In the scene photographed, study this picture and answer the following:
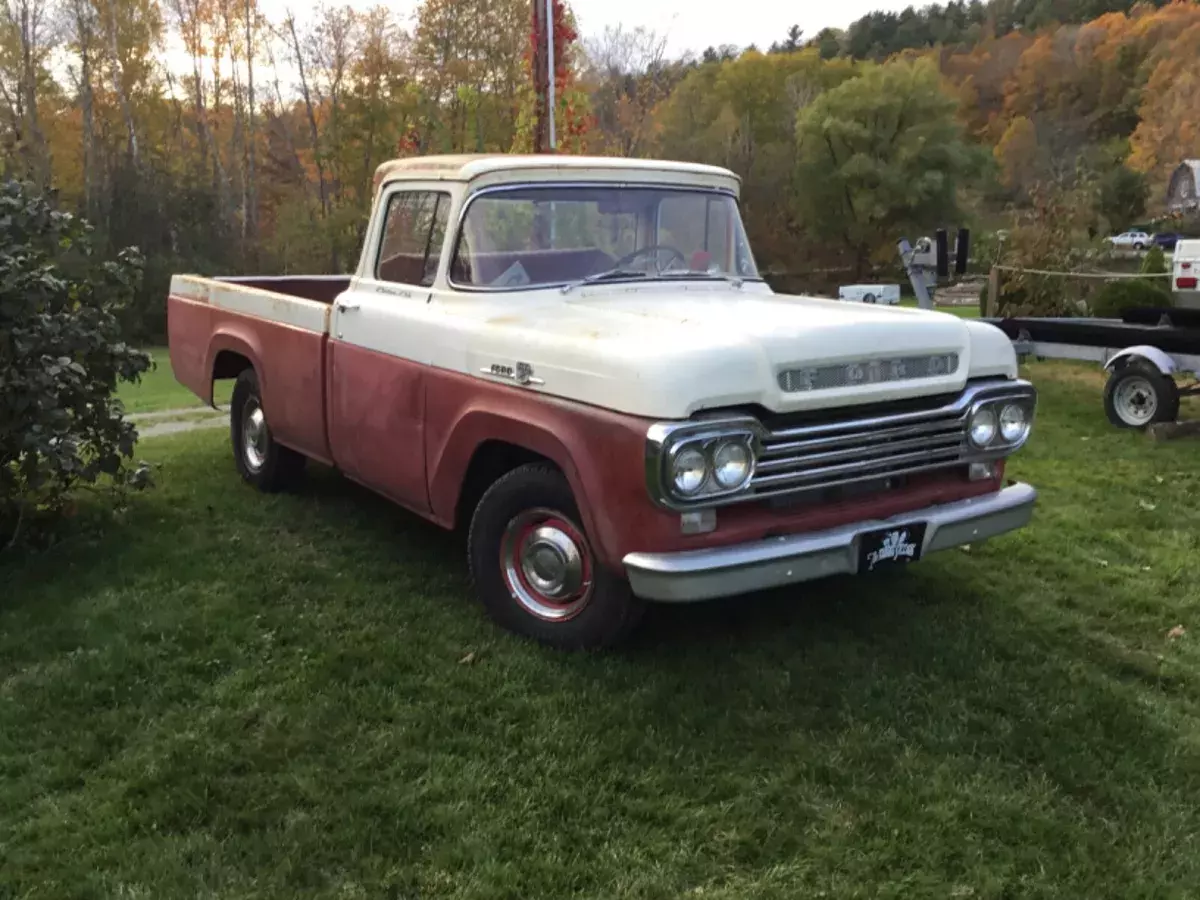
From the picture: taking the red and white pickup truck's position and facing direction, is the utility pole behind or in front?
behind

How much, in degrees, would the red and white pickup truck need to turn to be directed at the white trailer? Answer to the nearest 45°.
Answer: approximately 135° to its left

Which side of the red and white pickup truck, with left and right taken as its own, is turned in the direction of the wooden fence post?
left

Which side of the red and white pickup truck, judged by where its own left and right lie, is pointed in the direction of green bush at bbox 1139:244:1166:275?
left

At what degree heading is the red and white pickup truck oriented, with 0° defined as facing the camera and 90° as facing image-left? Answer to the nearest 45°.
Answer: approximately 315°

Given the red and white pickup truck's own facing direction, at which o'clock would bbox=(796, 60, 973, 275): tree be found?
The tree is roughly at 8 o'clock from the red and white pickup truck.
